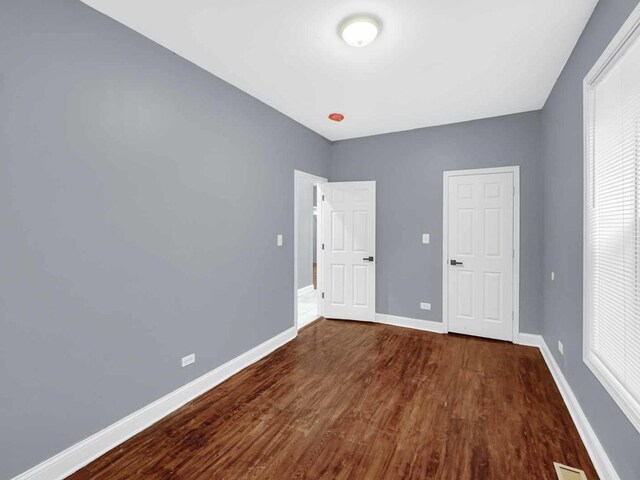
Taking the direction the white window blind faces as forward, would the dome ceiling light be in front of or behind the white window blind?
in front

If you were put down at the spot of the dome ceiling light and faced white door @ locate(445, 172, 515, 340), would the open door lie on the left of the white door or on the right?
left

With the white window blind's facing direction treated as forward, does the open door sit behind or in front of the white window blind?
in front

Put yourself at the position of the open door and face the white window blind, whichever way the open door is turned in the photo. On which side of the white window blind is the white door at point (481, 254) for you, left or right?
left

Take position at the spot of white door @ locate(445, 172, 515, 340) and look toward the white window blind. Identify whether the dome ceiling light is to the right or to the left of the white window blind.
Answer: right

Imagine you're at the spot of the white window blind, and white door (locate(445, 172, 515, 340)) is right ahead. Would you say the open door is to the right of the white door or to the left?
left

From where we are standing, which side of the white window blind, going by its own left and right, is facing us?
left

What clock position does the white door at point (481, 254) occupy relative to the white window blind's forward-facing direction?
The white door is roughly at 2 o'clock from the white window blind.
